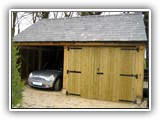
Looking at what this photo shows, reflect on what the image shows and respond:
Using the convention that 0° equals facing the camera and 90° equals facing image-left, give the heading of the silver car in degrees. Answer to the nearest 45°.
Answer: approximately 45°

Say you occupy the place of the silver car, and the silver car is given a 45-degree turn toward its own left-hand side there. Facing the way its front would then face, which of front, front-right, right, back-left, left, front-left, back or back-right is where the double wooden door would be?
front-left
